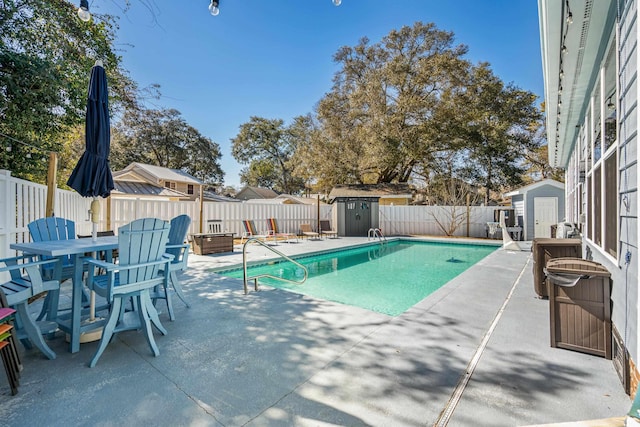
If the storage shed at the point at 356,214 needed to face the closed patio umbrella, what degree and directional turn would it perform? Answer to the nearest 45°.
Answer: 0° — it already faces it

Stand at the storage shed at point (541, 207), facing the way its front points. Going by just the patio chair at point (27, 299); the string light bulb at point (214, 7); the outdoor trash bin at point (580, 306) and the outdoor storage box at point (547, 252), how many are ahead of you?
4

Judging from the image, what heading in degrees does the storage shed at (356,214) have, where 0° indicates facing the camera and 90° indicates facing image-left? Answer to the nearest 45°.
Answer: approximately 0°

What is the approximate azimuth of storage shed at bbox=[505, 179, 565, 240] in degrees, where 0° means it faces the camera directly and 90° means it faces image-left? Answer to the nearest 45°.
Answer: approximately 0°

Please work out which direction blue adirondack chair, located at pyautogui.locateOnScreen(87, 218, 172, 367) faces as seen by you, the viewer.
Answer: facing away from the viewer and to the left of the viewer

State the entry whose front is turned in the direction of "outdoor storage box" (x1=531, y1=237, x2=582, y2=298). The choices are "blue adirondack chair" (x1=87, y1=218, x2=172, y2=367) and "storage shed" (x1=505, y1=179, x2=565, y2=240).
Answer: the storage shed

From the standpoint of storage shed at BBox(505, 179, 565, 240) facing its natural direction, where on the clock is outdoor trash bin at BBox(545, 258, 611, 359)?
The outdoor trash bin is roughly at 12 o'clock from the storage shed.

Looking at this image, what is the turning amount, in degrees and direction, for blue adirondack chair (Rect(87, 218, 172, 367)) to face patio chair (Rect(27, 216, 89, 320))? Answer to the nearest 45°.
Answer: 0° — it already faces it
